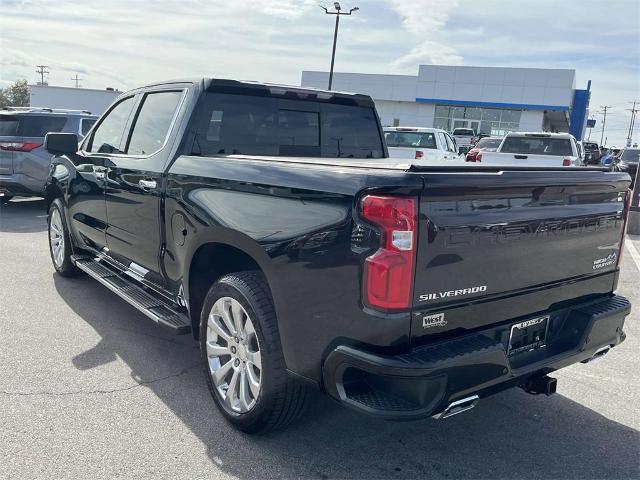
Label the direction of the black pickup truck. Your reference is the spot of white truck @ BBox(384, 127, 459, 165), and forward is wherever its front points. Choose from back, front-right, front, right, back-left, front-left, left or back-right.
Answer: back-right

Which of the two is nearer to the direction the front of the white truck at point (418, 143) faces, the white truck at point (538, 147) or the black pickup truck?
the white truck

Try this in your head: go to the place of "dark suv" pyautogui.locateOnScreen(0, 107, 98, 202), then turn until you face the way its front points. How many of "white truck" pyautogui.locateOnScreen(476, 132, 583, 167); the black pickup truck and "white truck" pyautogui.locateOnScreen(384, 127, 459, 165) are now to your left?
0

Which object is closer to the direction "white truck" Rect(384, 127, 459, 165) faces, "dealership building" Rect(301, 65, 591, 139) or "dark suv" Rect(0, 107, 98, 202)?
the dealership building

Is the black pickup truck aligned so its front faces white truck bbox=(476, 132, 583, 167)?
no

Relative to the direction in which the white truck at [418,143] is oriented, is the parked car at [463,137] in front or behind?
in front

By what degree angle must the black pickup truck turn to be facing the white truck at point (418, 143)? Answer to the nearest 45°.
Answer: approximately 45° to its right

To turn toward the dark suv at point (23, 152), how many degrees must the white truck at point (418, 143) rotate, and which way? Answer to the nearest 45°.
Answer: approximately 180°

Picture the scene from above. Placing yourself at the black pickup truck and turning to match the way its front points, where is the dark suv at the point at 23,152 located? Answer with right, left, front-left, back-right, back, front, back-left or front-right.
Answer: front

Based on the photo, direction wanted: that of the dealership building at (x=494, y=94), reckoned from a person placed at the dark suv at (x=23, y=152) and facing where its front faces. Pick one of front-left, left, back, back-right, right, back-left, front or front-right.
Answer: front

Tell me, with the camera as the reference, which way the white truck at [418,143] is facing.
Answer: facing away from the viewer and to the right of the viewer

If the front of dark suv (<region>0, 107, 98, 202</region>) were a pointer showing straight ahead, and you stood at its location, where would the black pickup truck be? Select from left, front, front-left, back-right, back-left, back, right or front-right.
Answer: back-right

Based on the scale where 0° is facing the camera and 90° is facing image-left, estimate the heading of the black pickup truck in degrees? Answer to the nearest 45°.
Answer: approximately 135°

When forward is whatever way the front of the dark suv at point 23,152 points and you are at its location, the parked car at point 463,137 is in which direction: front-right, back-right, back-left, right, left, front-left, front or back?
front
